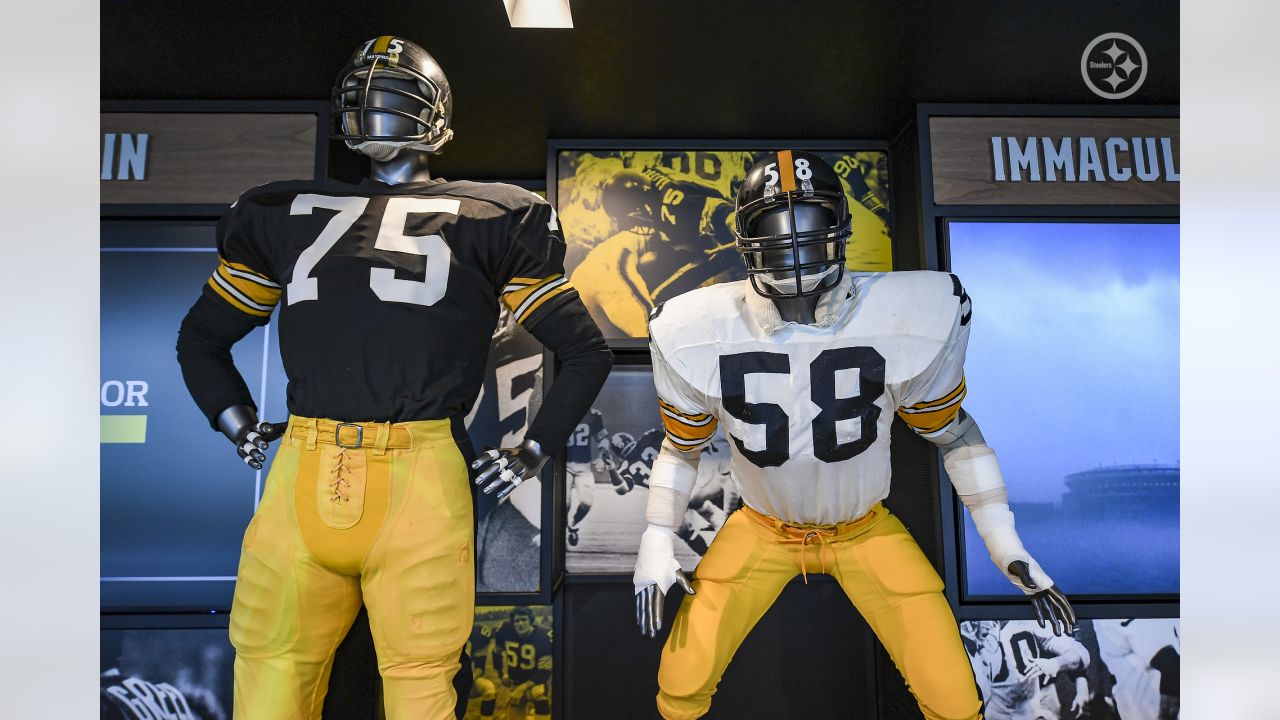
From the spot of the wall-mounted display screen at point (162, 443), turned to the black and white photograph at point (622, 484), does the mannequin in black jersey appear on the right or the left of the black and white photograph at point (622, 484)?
right

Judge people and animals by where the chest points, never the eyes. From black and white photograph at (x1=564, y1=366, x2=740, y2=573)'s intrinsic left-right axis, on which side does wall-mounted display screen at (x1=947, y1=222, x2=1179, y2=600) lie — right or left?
on its left

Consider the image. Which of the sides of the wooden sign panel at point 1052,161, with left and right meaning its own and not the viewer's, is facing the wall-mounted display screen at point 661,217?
right

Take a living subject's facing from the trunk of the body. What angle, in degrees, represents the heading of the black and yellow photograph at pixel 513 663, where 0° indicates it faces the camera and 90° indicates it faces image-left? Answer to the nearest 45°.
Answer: approximately 0°

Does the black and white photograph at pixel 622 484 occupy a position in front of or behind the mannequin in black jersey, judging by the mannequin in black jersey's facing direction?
behind

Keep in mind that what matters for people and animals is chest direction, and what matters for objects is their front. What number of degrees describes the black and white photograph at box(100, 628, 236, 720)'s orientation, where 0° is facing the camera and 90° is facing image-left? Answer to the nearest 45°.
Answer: approximately 0°

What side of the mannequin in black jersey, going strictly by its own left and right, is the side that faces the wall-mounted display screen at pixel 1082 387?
left
